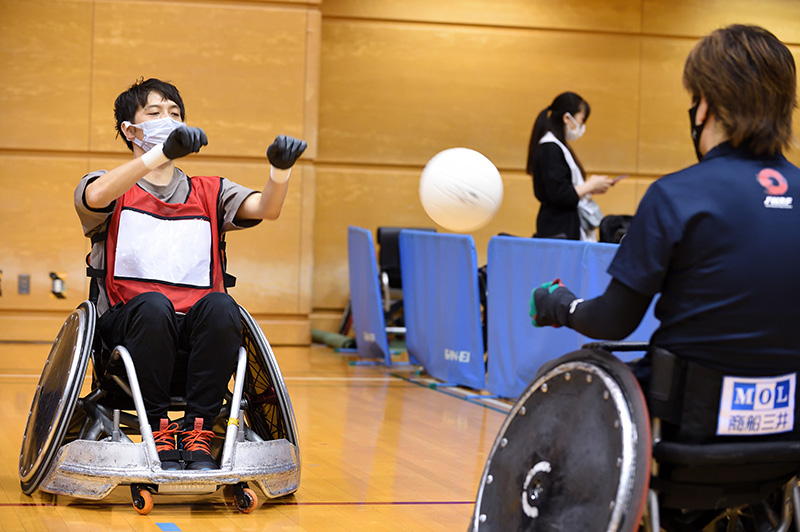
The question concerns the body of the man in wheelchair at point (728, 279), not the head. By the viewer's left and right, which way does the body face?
facing away from the viewer and to the left of the viewer

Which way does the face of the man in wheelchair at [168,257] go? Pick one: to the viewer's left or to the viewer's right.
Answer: to the viewer's right

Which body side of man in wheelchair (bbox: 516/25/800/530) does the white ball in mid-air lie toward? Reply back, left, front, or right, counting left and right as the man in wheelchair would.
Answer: front

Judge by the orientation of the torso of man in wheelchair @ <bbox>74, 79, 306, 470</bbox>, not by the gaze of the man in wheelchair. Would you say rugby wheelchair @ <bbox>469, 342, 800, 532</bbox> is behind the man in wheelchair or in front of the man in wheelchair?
in front

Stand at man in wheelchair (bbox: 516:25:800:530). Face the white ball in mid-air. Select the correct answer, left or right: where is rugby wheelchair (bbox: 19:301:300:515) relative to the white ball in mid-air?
left

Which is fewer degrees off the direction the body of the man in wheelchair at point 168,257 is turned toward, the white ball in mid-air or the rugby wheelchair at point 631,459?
the rugby wheelchair

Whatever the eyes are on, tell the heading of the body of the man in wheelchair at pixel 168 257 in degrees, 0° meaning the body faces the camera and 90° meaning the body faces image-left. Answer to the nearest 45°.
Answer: approximately 0°

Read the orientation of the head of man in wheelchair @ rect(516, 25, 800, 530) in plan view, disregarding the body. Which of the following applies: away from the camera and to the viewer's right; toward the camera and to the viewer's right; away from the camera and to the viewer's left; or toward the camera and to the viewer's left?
away from the camera and to the viewer's left

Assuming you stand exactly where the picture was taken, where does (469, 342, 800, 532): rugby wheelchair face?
facing away from the viewer and to the left of the viewer

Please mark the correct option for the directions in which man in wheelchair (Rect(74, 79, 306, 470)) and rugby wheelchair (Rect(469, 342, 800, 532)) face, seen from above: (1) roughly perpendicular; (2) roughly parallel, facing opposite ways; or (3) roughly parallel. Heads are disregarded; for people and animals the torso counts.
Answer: roughly parallel, facing opposite ways

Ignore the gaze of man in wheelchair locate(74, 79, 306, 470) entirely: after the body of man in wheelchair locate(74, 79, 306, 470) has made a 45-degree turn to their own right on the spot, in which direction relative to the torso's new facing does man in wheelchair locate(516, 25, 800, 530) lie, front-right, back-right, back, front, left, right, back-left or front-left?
left

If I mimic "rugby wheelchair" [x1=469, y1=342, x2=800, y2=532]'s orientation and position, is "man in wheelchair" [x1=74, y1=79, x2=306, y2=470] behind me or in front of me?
in front
